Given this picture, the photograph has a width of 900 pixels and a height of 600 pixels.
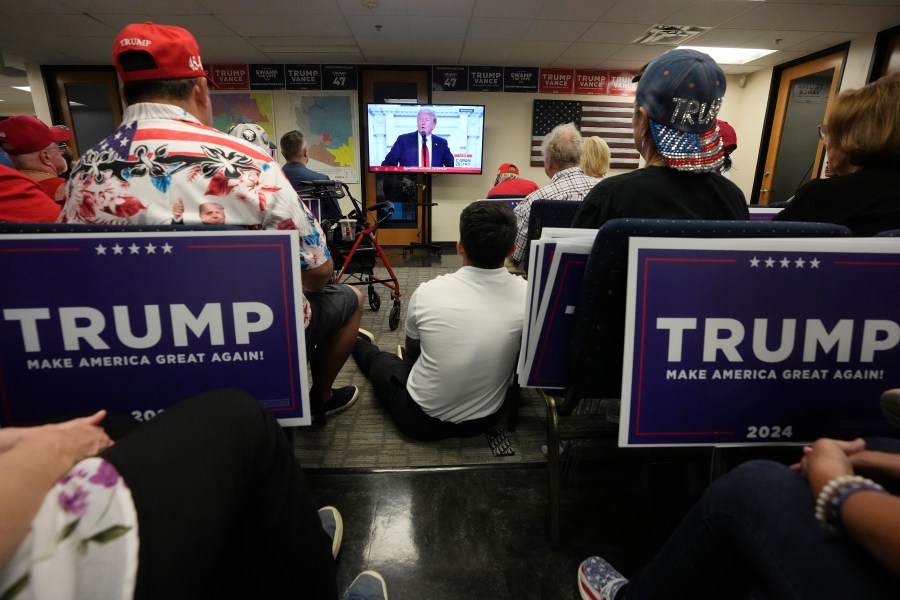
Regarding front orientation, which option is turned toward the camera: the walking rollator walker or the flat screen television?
the flat screen television

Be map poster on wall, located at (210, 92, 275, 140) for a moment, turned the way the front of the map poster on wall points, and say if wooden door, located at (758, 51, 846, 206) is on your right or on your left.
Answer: on your left

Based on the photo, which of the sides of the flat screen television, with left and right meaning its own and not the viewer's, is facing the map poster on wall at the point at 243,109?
right

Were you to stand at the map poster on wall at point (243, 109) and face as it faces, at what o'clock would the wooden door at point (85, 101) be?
The wooden door is roughly at 4 o'clock from the map poster on wall.

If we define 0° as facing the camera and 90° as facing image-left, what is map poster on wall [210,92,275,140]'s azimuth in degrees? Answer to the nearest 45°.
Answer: approximately 0°

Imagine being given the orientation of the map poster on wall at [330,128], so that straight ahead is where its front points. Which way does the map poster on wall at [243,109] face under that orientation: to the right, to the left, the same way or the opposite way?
the same way

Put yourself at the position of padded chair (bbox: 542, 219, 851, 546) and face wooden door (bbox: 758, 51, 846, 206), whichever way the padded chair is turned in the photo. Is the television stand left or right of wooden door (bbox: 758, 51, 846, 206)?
left

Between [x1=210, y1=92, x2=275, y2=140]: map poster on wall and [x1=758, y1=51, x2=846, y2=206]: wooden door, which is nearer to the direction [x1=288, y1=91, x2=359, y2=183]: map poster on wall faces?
the wooden door

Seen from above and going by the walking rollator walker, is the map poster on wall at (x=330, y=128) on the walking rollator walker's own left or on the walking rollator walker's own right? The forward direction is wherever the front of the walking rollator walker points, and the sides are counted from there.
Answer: on the walking rollator walker's own left

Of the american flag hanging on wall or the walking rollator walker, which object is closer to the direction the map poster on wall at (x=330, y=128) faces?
the walking rollator walker

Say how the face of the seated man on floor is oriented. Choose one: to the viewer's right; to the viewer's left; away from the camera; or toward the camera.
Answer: away from the camera

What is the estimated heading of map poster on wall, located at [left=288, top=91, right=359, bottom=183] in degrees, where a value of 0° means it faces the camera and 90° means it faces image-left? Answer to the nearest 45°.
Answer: approximately 0°

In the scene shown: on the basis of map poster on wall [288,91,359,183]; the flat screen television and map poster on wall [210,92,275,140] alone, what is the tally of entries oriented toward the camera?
3

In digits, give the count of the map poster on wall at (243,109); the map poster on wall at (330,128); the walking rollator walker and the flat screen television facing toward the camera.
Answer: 3

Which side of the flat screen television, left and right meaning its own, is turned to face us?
front

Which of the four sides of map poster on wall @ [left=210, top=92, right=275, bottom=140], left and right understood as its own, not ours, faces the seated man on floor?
front

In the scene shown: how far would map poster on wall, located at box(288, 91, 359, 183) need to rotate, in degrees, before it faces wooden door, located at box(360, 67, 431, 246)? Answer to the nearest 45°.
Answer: approximately 90° to its left

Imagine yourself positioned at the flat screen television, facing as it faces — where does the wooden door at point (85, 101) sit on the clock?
The wooden door is roughly at 3 o'clock from the flat screen television.
